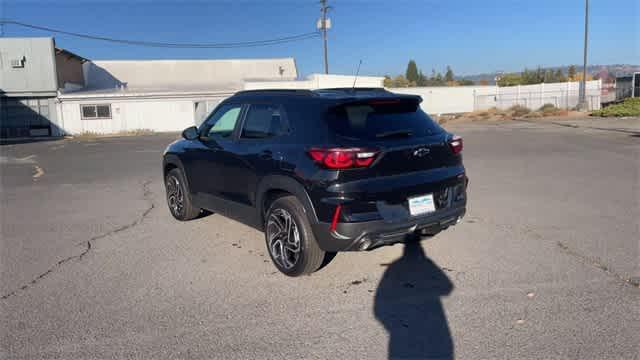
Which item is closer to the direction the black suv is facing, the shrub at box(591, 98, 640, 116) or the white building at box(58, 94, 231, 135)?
the white building

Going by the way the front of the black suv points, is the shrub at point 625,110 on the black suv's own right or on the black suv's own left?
on the black suv's own right

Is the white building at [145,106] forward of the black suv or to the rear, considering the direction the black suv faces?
forward

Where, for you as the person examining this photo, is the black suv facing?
facing away from the viewer and to the left of the viewer

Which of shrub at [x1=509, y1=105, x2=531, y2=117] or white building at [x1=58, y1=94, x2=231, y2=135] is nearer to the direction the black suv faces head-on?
the white building

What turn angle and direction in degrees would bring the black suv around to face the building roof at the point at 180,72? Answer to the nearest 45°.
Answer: approximately 45° to its right

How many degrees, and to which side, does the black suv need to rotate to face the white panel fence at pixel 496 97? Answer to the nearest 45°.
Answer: approximately 45° to its right

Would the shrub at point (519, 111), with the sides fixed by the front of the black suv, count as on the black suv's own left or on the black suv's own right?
on the black suv's own right

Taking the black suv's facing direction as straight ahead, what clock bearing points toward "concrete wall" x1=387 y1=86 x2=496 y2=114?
The concrete wall is roughly at 2 o'clock from the black suv.
